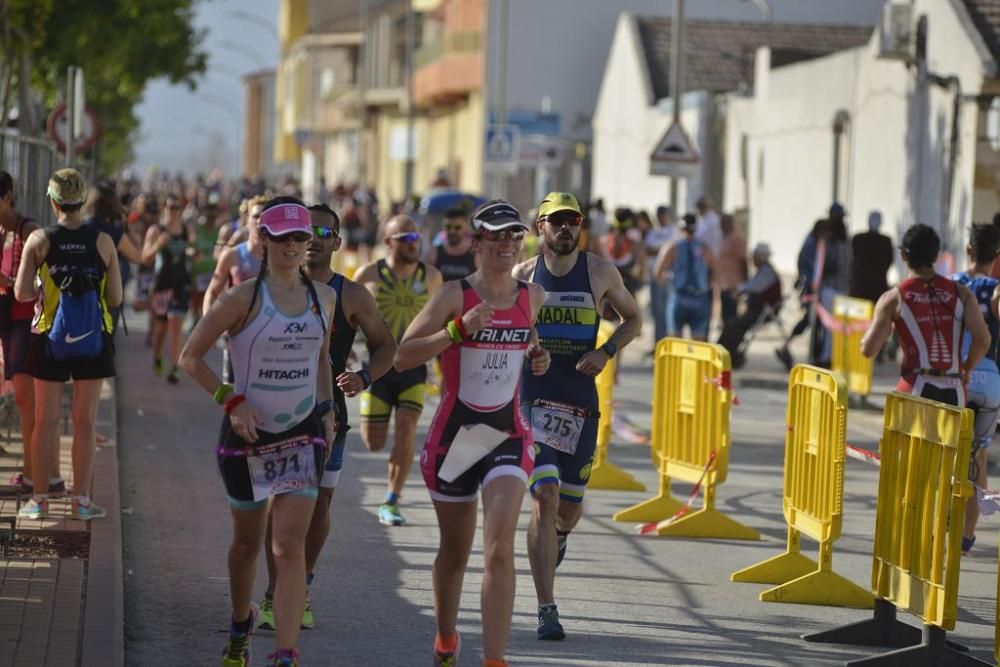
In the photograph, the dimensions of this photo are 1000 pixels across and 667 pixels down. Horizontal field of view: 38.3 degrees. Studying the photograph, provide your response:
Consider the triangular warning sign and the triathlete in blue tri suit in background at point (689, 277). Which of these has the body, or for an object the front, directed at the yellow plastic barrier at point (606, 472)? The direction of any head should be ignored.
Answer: the triangular warning sign

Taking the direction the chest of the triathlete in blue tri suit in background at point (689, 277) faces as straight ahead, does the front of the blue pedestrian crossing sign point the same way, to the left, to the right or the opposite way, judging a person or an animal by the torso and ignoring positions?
the opposite way

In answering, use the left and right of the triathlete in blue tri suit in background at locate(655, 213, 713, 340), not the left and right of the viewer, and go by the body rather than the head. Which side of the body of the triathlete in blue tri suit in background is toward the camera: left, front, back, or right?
back

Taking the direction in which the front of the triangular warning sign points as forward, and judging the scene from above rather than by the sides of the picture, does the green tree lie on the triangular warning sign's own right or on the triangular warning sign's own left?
on the triangular warning sign's own right

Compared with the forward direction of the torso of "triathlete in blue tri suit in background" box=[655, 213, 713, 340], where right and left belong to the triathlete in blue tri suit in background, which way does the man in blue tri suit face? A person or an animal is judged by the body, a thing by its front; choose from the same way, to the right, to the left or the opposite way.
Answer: the opposite way

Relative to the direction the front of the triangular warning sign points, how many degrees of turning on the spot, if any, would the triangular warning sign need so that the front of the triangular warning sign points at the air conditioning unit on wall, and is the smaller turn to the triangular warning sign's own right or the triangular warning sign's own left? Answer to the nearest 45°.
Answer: approximately 90° to the triangular warning sign's own left

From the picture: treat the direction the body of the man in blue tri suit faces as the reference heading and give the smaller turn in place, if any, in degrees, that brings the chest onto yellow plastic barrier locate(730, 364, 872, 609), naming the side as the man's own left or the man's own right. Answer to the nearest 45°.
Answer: approximately 135° to the man's own left

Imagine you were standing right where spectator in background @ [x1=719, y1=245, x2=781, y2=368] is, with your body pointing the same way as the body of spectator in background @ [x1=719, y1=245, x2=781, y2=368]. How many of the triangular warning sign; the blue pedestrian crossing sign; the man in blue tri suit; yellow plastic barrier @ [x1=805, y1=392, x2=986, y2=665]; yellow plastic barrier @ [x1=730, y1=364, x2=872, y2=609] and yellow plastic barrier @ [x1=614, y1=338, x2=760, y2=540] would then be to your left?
4

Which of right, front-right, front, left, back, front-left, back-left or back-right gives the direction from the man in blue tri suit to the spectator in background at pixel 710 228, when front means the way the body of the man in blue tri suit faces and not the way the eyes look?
back

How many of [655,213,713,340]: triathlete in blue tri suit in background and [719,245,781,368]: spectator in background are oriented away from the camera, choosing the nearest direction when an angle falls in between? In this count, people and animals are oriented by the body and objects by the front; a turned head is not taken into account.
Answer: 1

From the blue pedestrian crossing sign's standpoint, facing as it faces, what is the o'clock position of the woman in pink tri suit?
The woman in pink tri suit is roughly at 12 o'clock from the blue pedestrian crossing sign.

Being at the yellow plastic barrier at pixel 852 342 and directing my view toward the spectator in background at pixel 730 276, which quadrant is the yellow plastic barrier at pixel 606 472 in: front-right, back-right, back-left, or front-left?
back-left

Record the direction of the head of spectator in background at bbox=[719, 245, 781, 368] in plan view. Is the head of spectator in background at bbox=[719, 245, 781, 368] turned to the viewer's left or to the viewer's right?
to the viewer's left

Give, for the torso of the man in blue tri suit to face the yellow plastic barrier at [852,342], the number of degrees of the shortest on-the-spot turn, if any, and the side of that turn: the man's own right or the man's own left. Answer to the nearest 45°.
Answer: approximately 180°

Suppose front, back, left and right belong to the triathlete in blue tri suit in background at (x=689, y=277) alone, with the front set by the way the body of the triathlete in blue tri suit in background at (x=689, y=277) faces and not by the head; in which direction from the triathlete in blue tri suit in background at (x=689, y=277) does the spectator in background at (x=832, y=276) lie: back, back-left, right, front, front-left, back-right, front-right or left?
front-right

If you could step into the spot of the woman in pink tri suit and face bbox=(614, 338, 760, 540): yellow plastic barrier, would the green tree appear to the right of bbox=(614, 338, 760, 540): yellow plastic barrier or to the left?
left

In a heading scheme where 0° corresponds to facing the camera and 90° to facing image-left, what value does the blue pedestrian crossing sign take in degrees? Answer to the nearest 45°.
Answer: approximately 0°

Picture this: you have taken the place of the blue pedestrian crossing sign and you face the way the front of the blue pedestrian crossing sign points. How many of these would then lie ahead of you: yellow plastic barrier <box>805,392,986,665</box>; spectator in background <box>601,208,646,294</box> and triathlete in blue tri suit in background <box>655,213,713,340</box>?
3
